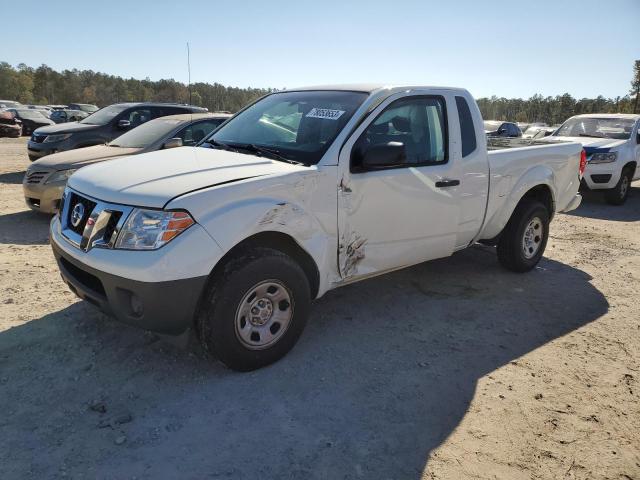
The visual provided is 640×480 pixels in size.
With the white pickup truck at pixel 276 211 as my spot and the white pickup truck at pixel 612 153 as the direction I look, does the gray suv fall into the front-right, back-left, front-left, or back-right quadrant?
front-left

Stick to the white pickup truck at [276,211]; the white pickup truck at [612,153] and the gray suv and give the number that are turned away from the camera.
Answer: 0

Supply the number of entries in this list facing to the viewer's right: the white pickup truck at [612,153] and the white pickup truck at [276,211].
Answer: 0

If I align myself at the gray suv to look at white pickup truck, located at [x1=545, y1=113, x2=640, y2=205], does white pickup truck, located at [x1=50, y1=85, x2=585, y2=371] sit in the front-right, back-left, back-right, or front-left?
front-right

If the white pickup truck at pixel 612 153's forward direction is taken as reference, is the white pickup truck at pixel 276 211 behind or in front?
in front

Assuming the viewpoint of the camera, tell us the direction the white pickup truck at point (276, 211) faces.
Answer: facing the viewer and to the left of the viewer

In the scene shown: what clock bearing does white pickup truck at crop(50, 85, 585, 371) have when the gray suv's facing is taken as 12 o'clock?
The white pickup truck is roughly at 10 o'clock from the gray suv.

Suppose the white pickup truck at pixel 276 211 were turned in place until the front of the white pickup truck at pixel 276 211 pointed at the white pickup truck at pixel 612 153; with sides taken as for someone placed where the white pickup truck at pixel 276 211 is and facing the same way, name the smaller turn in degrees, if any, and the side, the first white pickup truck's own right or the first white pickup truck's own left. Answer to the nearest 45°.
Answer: approximately 180°
